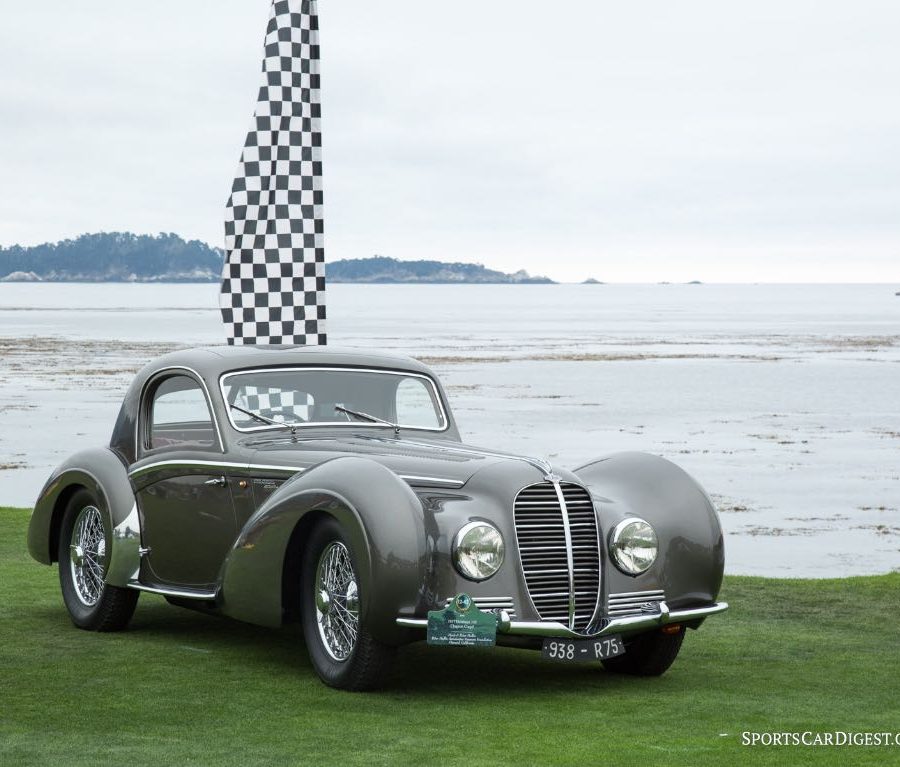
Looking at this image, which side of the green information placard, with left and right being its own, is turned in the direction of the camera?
front

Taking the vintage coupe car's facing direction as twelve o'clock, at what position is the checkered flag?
The checkered flag is roughly at 7 o'clock from the vintage coupe car.

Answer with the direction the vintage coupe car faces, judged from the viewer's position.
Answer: facing the viewer and to the right of the viewer

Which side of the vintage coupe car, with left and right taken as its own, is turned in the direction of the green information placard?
front

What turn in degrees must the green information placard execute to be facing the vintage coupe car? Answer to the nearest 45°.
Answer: approximately 135° to its right

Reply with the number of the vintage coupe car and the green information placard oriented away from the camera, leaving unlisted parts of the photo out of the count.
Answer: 0

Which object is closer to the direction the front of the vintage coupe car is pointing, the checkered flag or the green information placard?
the green information placard

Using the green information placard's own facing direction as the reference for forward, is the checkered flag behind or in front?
behind
